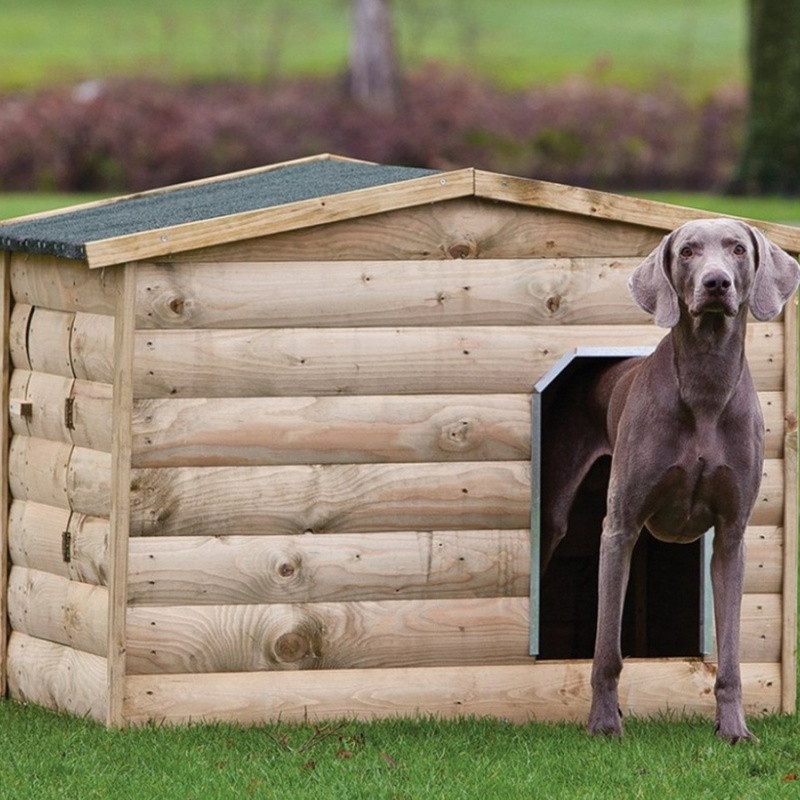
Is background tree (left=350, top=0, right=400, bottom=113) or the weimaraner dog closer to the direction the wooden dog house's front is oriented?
the weimaraner dog

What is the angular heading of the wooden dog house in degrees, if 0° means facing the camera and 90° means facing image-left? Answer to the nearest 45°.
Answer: approximately 0°

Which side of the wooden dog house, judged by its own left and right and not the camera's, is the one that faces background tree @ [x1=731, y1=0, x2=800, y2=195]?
back

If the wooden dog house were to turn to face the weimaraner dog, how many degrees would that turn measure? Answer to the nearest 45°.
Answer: approximately 90° to its left

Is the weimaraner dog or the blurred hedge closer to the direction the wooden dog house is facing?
the weimaraner dog

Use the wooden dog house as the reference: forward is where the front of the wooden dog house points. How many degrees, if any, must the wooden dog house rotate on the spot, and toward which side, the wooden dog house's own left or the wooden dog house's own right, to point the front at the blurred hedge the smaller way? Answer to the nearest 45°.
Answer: approximately 180°

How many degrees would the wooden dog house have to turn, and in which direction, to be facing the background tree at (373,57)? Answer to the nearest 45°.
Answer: approximately 180°
